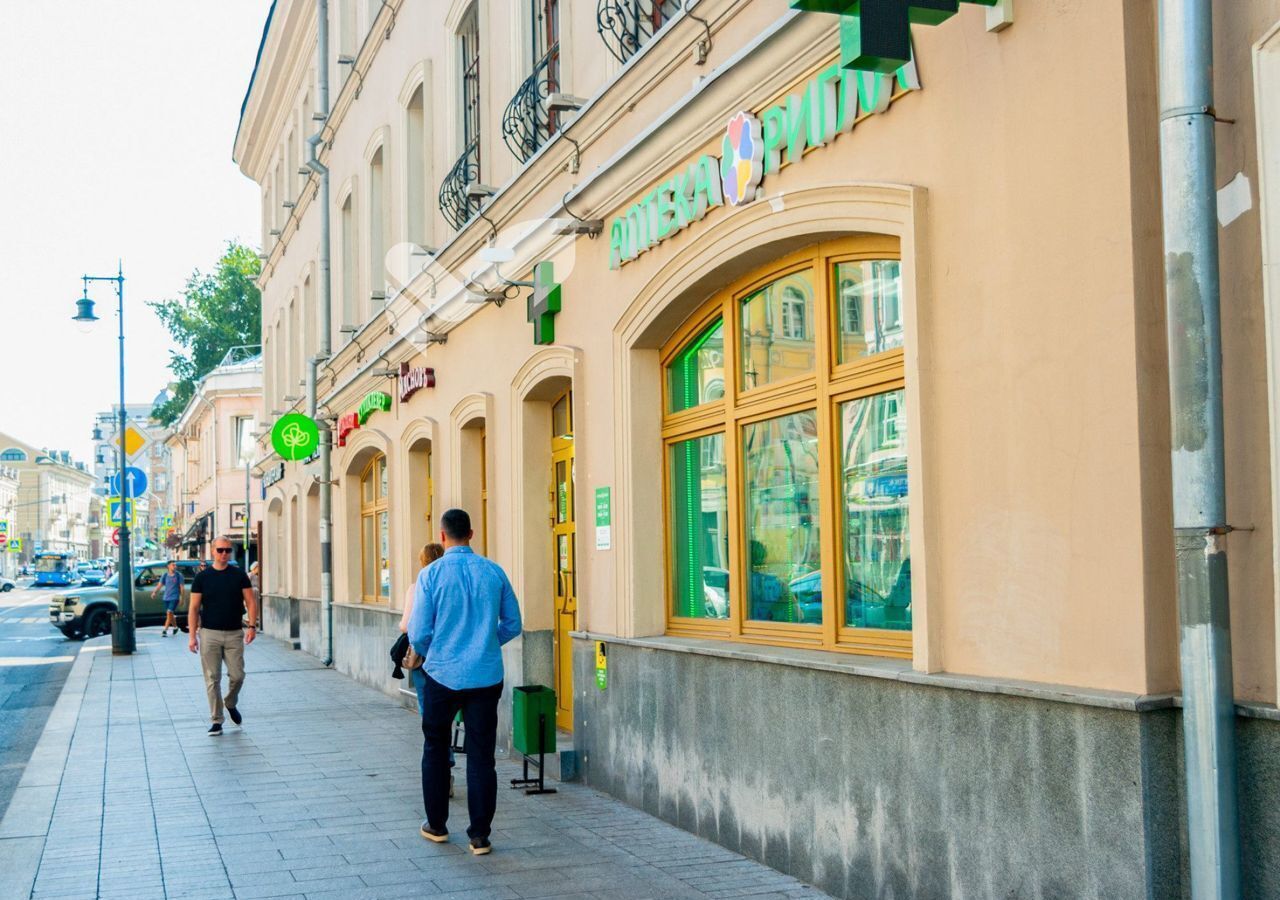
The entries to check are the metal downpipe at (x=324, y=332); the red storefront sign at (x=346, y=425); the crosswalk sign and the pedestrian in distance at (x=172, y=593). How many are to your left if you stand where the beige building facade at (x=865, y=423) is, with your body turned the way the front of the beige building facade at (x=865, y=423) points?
0

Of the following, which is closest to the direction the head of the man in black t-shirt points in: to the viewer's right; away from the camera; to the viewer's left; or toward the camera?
toward the camera

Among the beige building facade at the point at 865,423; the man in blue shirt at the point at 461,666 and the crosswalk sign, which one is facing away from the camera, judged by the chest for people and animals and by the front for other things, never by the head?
the man in blue shirt

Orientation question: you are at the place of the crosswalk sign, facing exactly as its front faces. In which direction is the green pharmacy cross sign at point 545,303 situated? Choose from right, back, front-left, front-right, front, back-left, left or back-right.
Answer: front

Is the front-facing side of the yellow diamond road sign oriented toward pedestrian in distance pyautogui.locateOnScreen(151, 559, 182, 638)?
no

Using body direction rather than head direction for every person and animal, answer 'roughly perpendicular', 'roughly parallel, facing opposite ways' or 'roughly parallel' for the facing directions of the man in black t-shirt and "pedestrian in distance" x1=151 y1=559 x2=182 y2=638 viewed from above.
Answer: roughly parallel

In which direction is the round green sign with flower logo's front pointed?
toward the camera

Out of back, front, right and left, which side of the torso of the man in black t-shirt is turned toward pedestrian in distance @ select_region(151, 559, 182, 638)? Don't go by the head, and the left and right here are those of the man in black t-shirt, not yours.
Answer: back

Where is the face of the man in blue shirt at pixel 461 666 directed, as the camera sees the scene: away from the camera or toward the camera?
away from the camera

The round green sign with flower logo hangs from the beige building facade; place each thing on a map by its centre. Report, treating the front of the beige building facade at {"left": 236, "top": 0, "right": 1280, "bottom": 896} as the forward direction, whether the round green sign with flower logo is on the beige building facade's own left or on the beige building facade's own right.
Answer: on the beige building facade's own right

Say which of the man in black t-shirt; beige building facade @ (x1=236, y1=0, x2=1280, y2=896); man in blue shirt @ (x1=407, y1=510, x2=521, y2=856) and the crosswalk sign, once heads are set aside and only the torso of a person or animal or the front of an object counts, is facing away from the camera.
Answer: the man in blue shirt

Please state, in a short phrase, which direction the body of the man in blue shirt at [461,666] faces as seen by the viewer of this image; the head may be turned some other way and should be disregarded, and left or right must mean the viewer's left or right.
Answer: facing away from the viewer

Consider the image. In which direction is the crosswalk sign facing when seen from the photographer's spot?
facing the viewer

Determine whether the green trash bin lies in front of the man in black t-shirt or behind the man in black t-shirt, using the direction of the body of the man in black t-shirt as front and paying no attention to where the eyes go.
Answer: in front

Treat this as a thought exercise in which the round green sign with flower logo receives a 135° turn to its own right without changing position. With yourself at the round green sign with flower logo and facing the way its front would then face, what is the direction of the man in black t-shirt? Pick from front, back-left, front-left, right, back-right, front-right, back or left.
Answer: back-left

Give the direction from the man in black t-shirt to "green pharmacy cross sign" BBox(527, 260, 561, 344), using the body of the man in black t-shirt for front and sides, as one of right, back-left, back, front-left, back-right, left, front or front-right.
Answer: front-left

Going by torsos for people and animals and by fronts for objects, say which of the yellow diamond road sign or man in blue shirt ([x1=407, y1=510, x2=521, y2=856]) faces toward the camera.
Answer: the yellow diamond road sign
